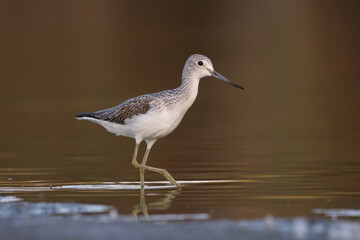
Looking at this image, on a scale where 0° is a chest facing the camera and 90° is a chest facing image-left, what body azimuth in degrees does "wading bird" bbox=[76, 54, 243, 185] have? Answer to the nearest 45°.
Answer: approximately 270°
